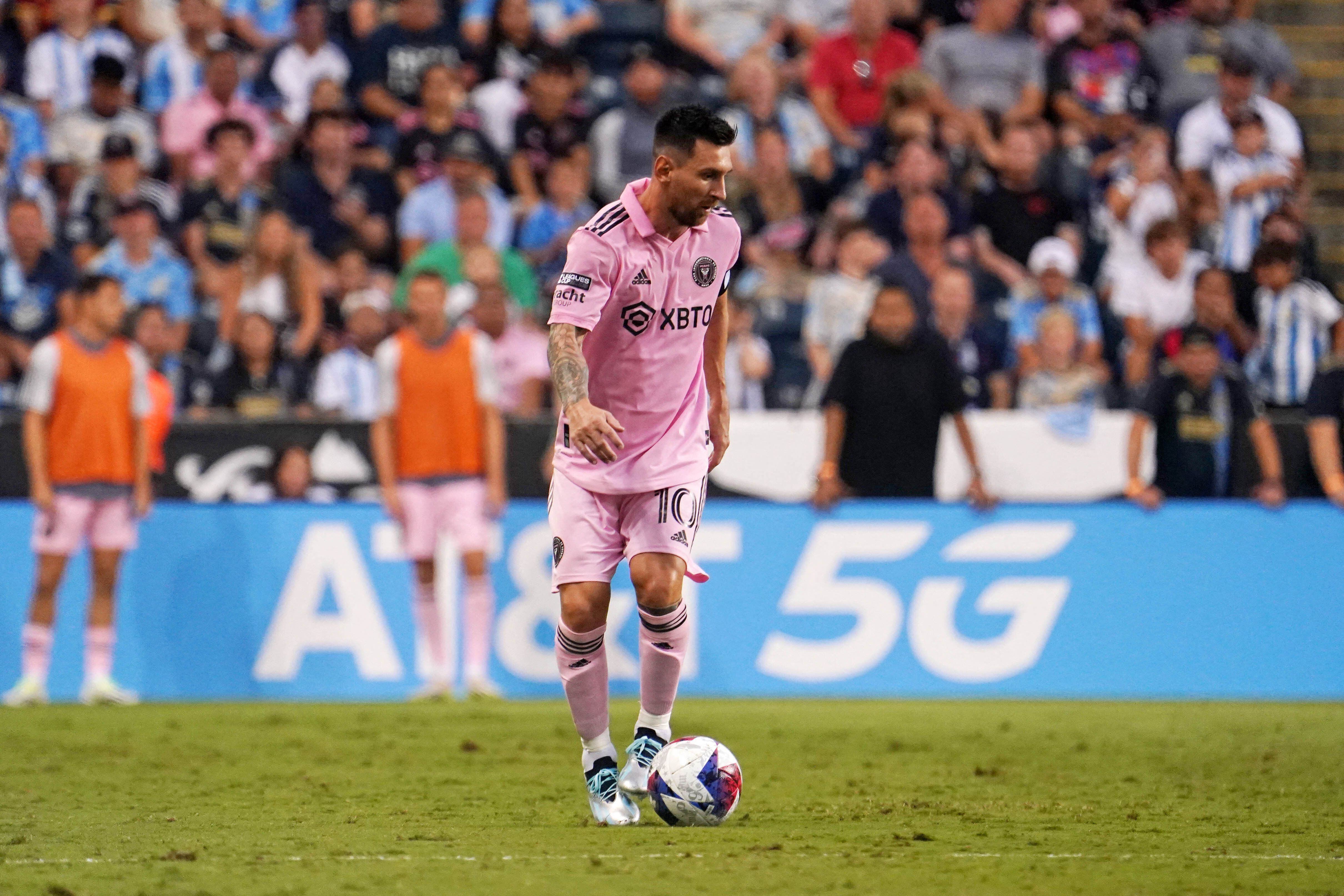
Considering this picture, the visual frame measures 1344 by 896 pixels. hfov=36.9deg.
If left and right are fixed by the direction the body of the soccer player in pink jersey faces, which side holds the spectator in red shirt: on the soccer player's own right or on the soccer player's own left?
on the soccer player's own left

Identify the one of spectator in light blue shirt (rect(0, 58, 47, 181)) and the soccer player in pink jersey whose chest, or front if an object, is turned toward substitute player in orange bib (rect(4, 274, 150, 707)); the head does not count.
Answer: the spectator in light blue shirt

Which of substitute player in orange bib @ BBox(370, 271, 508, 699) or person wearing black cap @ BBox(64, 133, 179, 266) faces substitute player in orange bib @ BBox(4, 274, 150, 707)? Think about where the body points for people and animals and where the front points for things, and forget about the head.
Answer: the person wearing black cap

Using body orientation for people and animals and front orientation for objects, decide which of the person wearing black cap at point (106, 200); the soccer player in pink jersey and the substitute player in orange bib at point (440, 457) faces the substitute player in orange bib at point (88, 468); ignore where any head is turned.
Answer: the person wearing black cap

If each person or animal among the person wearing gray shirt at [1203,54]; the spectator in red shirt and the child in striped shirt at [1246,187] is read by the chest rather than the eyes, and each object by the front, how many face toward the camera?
3

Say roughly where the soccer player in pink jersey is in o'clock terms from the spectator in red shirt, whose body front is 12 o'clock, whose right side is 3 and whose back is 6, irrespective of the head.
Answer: The soccer player in pink jersey is roughly at 12 o'clock from the spectator in red shirt.

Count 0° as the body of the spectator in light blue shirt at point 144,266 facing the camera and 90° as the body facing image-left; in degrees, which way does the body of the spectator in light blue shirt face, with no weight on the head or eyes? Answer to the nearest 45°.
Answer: approximately 0°

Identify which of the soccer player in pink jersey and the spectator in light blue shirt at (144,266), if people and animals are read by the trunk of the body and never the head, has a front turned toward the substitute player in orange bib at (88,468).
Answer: the spectator in light blue shirt

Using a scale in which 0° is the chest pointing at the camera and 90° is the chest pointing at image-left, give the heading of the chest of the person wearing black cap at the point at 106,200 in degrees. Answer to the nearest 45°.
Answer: approximately 0°
